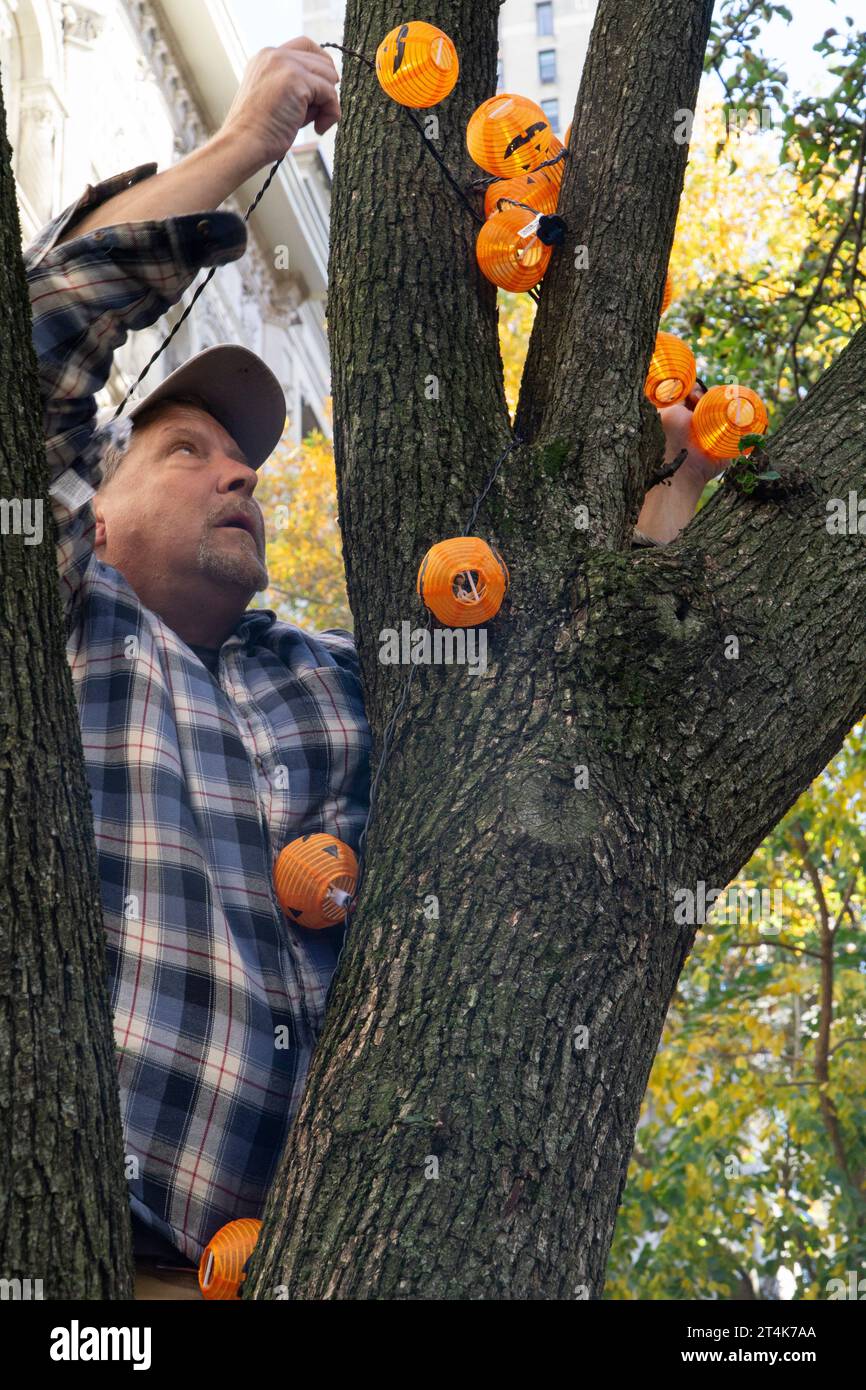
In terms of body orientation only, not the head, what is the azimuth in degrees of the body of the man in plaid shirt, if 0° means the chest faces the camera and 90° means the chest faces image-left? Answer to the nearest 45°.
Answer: approximately 315°
